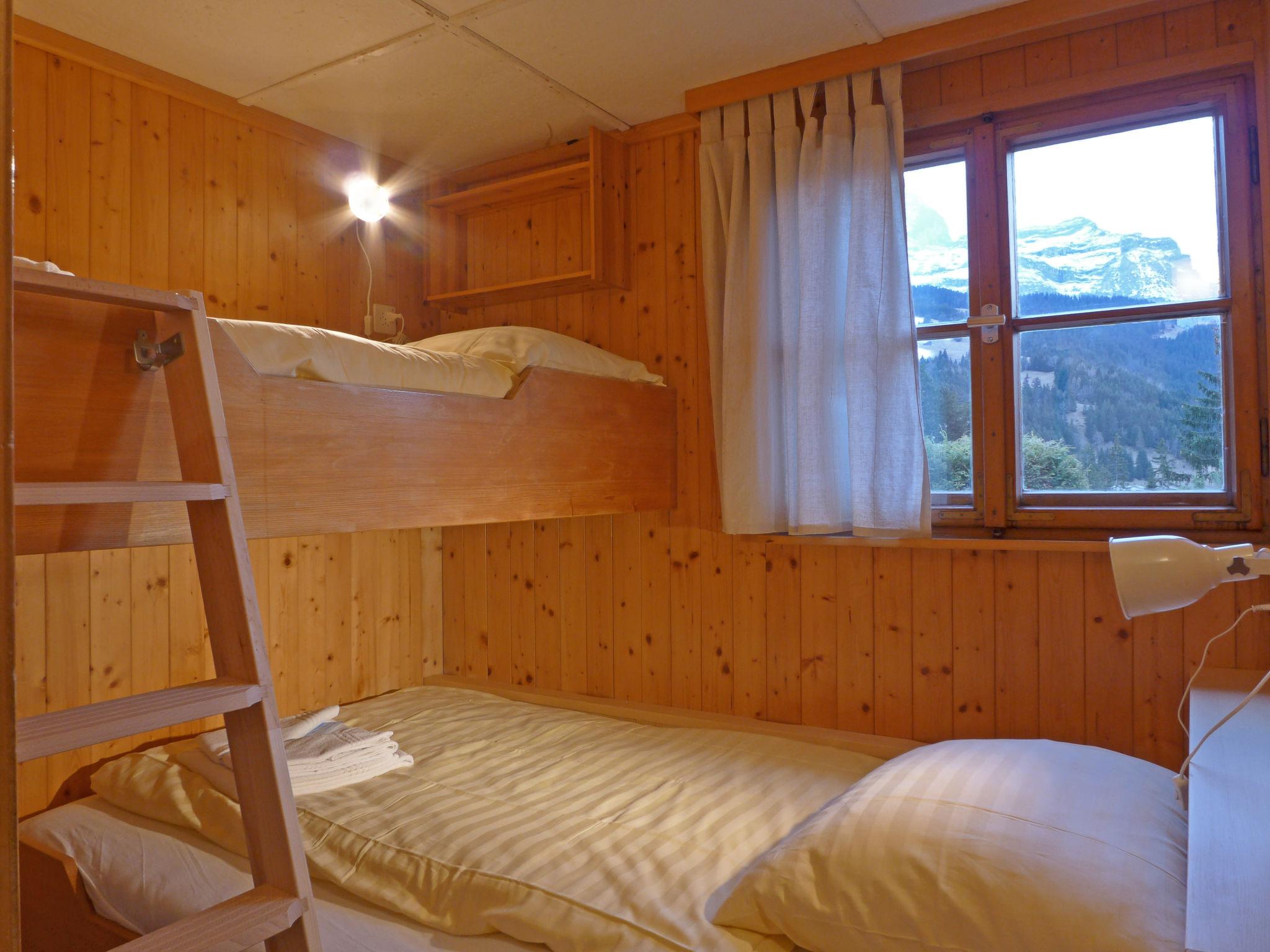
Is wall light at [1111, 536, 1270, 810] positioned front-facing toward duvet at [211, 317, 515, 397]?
yes

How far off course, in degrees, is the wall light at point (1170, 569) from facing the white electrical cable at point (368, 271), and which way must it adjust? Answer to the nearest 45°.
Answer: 0° — it already faces it

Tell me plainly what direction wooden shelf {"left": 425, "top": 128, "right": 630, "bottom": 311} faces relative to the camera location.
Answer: facing the viewer and to the left of the viewer

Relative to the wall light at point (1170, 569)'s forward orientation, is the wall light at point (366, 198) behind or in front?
in front

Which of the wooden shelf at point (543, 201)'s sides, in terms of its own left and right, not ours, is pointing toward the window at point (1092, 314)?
left

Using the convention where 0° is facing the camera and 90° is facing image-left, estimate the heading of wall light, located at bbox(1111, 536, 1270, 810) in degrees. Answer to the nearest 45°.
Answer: approximately 90°

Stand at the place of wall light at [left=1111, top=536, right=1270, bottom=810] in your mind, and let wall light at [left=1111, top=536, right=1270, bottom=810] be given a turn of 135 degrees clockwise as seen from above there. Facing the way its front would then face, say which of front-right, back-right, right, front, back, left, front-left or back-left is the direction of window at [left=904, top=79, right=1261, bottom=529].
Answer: front-left

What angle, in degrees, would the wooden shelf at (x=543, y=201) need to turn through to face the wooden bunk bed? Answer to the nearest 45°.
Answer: approximately 45° to its left

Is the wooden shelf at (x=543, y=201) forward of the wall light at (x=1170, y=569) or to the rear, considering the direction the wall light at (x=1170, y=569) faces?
forward

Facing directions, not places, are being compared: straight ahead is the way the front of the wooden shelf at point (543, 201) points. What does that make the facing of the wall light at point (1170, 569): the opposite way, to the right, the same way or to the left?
to the right

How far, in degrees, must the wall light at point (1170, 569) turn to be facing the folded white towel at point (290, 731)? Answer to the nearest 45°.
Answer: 0° — it already faces it

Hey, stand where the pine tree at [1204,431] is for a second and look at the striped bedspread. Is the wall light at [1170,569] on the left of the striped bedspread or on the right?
left
